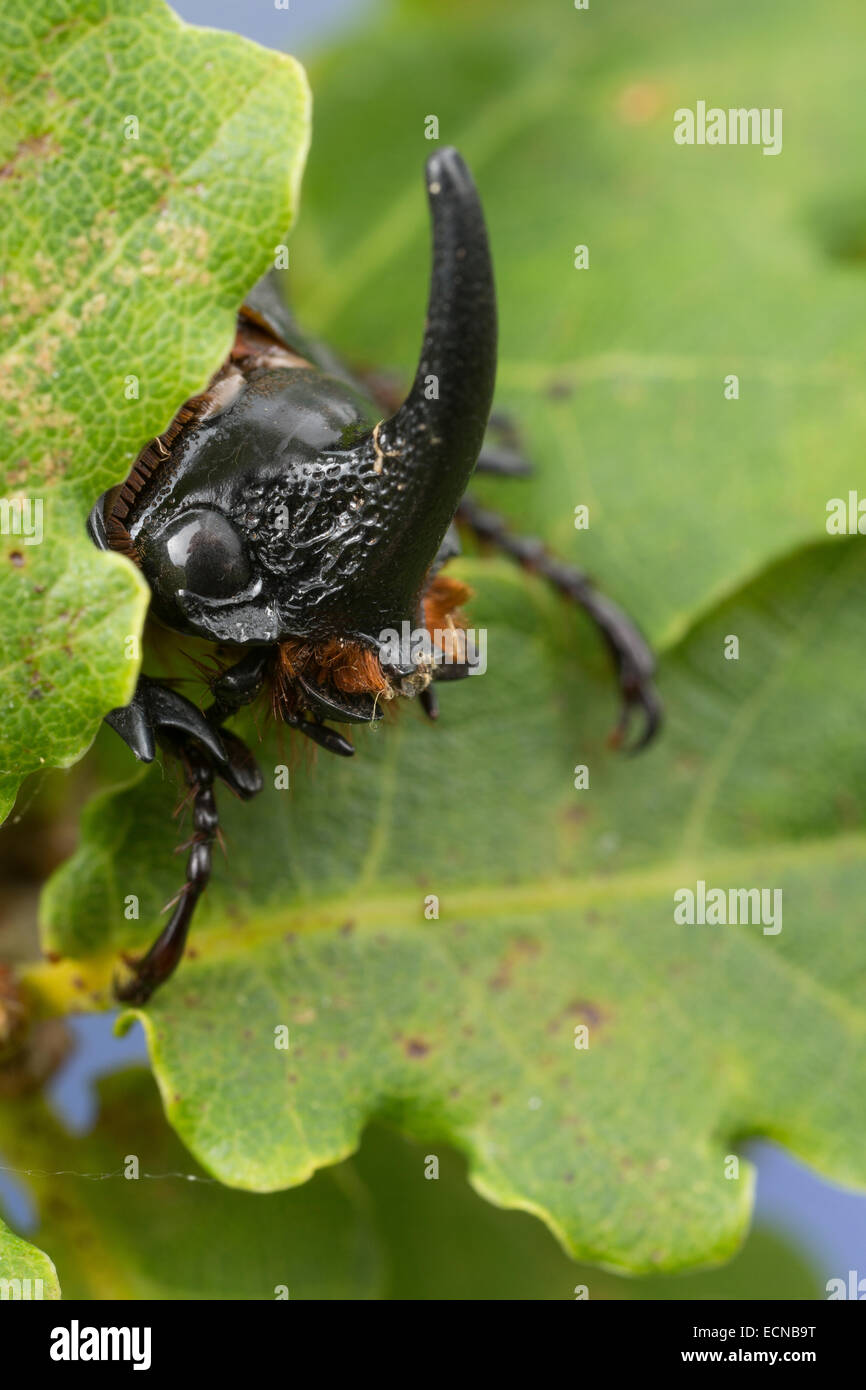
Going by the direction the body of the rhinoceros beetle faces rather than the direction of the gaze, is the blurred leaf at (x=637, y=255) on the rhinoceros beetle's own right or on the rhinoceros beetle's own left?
on the rhinoceros beetle's own left

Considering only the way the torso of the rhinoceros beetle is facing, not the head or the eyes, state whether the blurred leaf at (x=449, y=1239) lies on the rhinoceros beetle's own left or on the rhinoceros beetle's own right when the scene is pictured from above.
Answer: on the rhinoceros beetle's own left

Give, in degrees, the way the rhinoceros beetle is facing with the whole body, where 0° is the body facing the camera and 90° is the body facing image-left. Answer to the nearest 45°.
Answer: approximately 315°
